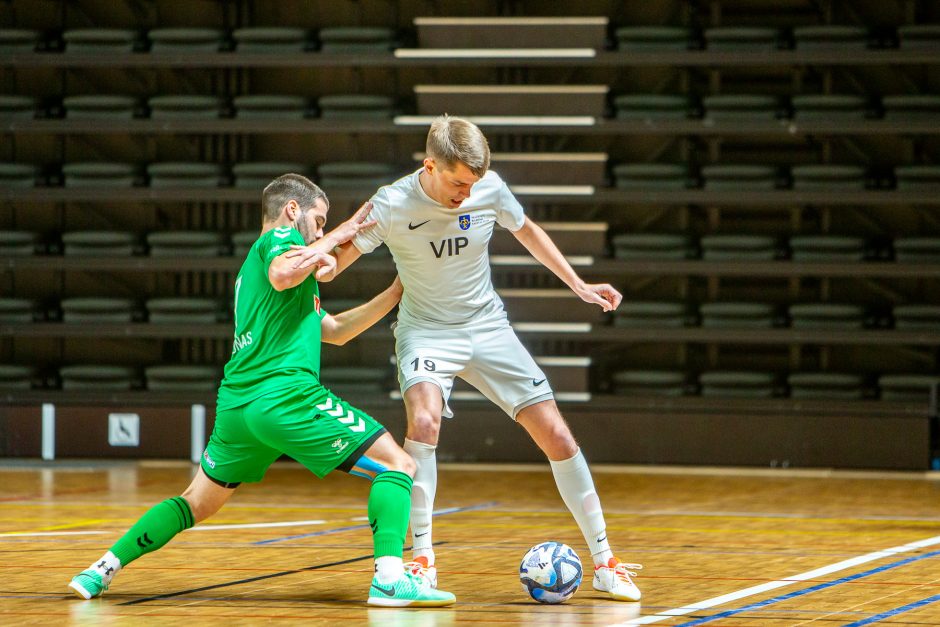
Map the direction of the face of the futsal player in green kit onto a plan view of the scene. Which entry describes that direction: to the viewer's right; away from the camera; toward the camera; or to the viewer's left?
to the viewer's right

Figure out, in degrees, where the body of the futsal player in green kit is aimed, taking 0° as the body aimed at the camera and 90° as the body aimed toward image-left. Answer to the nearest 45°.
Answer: approximately 270°

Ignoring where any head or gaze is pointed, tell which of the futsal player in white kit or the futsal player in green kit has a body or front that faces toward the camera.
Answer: the futsal player in white kit

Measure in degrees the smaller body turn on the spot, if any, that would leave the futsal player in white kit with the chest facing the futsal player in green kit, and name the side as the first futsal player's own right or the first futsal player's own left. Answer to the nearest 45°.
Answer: approximately 45° to the first futsal player's own right

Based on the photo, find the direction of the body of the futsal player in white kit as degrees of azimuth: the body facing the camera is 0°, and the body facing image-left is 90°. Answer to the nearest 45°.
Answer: approximately 0°

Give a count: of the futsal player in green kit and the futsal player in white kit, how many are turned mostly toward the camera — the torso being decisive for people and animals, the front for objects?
1

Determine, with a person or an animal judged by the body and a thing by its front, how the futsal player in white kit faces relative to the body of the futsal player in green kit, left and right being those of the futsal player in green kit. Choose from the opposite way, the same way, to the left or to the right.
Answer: to the right

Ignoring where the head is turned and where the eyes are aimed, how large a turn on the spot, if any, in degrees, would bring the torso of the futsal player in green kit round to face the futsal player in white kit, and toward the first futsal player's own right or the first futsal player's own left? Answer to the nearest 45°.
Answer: approximately 45° to the first futsal player's own left

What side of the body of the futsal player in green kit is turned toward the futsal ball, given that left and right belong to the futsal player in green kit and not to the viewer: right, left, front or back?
front
